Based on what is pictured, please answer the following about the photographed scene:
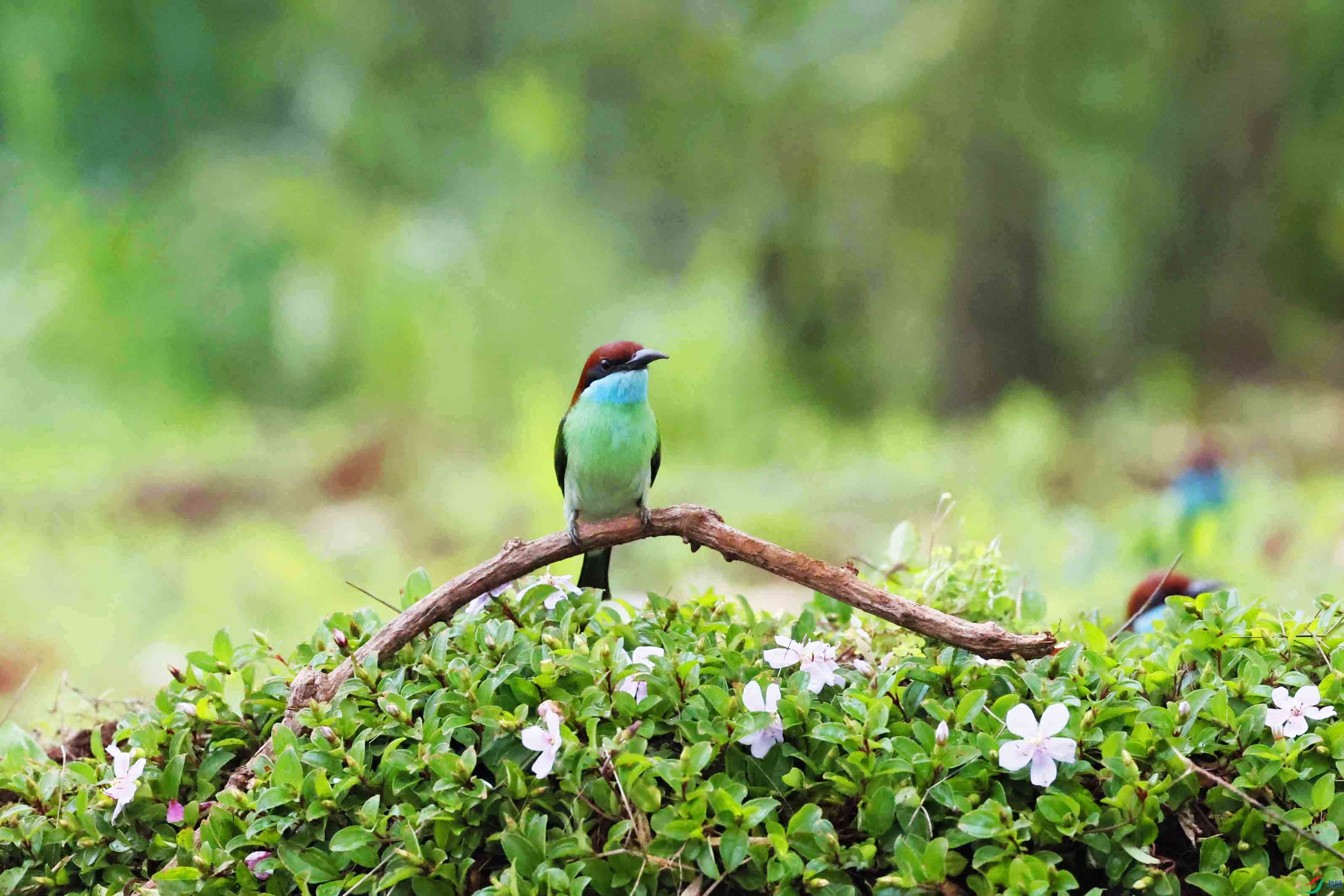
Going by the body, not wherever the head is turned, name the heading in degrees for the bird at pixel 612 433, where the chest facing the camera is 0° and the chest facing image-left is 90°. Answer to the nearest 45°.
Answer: approximately 0°

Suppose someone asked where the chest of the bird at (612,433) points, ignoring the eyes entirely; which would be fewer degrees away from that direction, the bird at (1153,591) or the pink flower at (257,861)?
the pink flower

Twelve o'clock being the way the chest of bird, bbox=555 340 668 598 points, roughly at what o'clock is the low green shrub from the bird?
The low green shrub is roughly at 12 o'clock from the bird.

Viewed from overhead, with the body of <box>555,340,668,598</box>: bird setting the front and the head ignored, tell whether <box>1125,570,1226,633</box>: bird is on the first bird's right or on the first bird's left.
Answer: on the first bird's left

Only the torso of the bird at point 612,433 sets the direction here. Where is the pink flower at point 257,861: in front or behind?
in front
